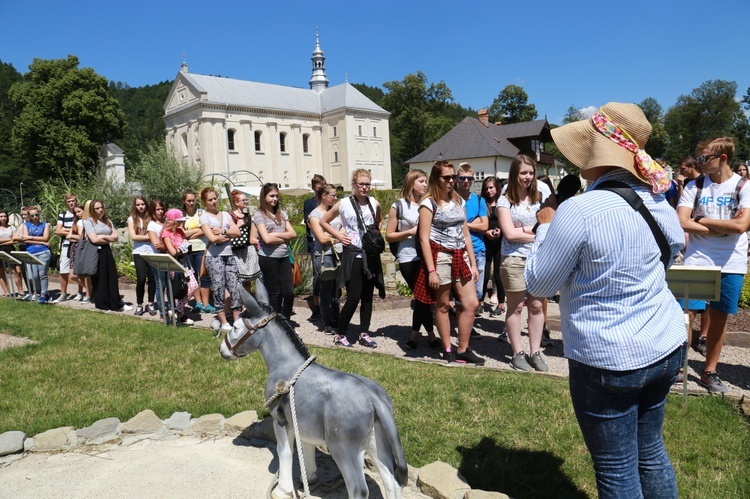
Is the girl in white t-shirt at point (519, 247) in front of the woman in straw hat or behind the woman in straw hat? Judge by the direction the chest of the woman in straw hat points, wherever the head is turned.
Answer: in front

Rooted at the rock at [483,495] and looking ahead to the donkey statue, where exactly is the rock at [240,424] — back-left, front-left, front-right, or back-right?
front-right

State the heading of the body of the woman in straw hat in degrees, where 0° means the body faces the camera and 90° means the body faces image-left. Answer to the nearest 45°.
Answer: approximately 135°

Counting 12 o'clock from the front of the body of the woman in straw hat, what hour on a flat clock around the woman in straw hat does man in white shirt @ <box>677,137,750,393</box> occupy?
The man in white shirt is roughly at 2 o'clock from the woman in straw hat.

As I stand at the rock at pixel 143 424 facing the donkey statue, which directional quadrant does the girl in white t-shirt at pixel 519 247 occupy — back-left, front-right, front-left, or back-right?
front-left

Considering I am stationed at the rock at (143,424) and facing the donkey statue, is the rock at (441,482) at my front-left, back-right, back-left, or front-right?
front-left

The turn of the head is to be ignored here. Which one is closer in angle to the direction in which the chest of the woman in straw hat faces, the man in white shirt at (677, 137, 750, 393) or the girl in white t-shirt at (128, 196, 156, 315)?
the girl in white t-shirt

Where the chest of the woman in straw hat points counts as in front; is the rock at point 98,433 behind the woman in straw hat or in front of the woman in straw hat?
in front

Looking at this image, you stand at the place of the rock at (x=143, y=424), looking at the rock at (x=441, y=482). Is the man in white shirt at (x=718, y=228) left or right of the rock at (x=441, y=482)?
left

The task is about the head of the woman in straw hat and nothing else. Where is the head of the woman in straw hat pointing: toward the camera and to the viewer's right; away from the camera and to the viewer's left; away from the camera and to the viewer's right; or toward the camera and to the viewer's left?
away from the camera and to the viewer's left

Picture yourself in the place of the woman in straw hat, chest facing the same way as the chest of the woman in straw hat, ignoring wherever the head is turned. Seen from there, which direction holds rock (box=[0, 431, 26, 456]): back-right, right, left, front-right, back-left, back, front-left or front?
front-left

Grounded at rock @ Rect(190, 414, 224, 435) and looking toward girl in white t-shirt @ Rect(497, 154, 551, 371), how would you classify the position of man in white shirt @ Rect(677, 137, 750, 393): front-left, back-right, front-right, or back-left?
front-right

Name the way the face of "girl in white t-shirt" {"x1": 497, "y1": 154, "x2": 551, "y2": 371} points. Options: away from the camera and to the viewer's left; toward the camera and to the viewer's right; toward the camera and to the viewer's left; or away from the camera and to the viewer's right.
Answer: toward the camera and to the viewer's right

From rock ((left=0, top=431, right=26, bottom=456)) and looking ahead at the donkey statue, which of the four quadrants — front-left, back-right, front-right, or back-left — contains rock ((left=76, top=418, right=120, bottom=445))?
front-left

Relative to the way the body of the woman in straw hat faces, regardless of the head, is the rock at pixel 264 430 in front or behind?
in front
